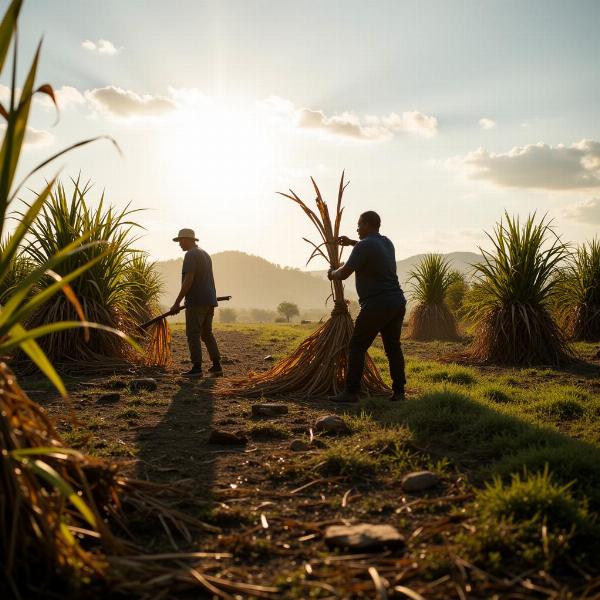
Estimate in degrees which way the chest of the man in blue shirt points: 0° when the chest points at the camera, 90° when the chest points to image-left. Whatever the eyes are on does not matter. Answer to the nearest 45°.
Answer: approximately 135°

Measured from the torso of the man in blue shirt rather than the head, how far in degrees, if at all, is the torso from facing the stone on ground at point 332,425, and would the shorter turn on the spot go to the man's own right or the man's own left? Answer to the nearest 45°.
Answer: approximately 135° to the man's own left

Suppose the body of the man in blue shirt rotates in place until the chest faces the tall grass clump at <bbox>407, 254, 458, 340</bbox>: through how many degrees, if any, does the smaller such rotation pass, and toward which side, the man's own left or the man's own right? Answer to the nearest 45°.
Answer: approximately 45° to the man's own right

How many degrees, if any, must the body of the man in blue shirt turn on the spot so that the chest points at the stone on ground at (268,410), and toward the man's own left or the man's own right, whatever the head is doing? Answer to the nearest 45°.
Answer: approximately 90° to the man's own left

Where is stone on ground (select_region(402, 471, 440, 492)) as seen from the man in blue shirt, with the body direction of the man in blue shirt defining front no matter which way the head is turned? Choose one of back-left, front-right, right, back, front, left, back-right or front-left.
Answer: back-left

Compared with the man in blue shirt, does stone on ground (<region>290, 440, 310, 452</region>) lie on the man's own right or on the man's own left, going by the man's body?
on the man's own left

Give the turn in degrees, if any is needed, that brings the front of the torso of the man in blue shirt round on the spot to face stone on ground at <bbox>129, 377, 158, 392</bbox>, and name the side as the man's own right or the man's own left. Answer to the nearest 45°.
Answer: approximately 45° to the man's own left

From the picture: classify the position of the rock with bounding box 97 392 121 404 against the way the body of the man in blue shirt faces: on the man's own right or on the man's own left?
on the man's own left

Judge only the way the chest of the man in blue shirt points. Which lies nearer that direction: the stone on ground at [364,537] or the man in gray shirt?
the man in gray shirt

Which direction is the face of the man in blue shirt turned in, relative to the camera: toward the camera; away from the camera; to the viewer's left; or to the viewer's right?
to the viewer's left

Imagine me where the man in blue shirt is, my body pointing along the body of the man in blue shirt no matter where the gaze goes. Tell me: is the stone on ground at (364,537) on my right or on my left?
on my left
